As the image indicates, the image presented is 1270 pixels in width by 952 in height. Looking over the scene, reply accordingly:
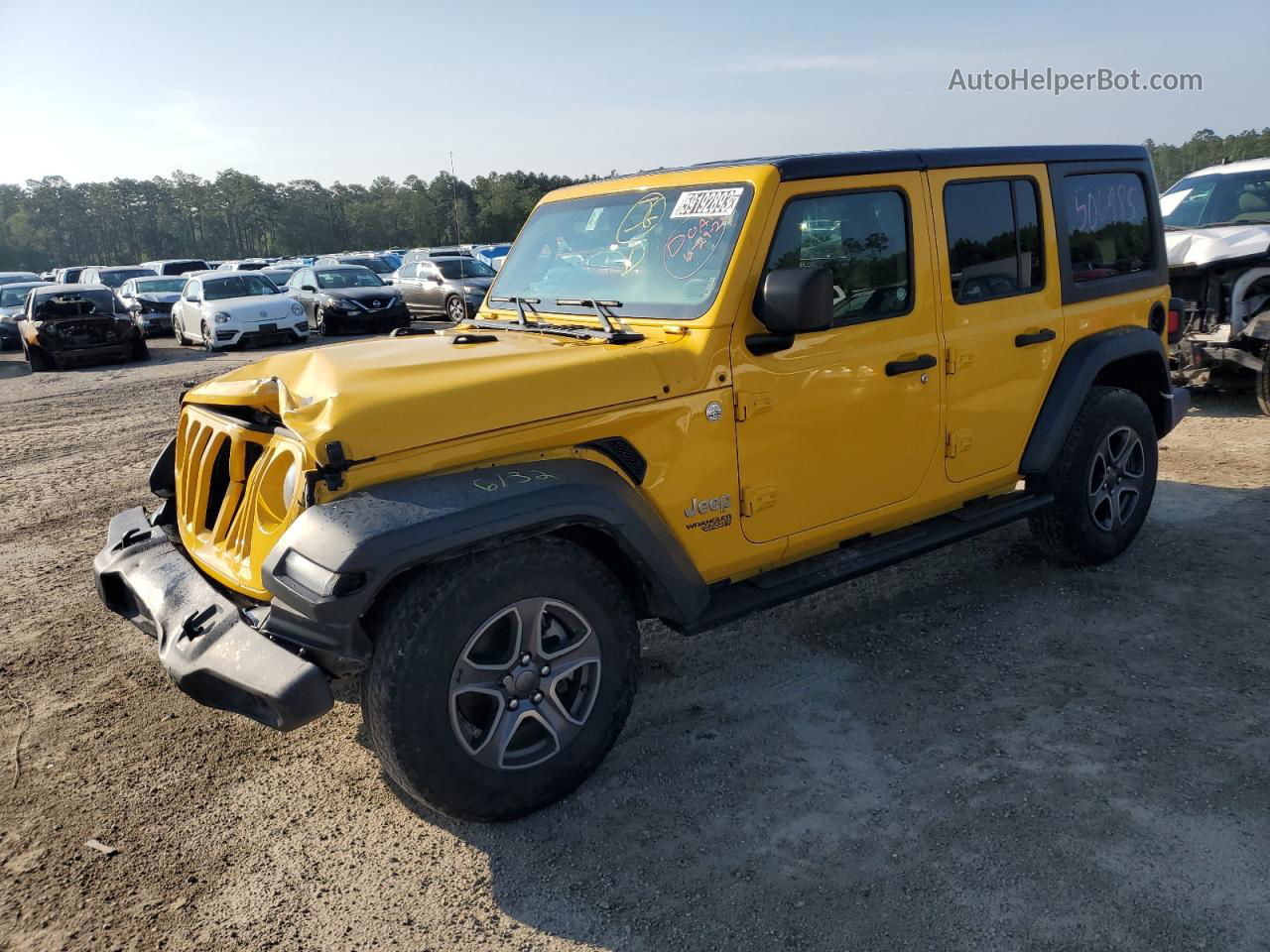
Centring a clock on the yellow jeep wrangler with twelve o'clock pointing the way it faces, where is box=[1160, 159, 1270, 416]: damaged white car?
The damaged white car is roughly at 6 o'clock from the yellow jeep wrangler.

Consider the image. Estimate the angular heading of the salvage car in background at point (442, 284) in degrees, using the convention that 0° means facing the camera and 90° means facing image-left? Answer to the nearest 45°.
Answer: approximately 315°
